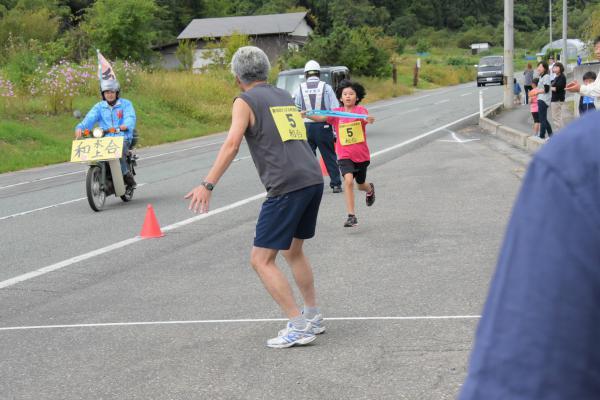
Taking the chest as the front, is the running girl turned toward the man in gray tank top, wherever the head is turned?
yes

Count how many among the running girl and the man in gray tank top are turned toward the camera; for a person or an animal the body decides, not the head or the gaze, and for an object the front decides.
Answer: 1

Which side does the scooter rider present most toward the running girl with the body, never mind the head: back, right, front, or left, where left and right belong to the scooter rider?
left

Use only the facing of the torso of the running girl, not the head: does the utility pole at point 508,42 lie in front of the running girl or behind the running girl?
behind

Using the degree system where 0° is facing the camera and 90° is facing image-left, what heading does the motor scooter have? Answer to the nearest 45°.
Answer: approximately 45°

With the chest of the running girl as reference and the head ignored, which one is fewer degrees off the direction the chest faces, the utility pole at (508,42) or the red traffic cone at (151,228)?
the red traffic cone

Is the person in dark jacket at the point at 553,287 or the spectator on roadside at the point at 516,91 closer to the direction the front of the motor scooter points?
the person in dark jacket

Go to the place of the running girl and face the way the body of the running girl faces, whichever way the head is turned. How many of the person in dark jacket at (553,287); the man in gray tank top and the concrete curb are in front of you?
2
